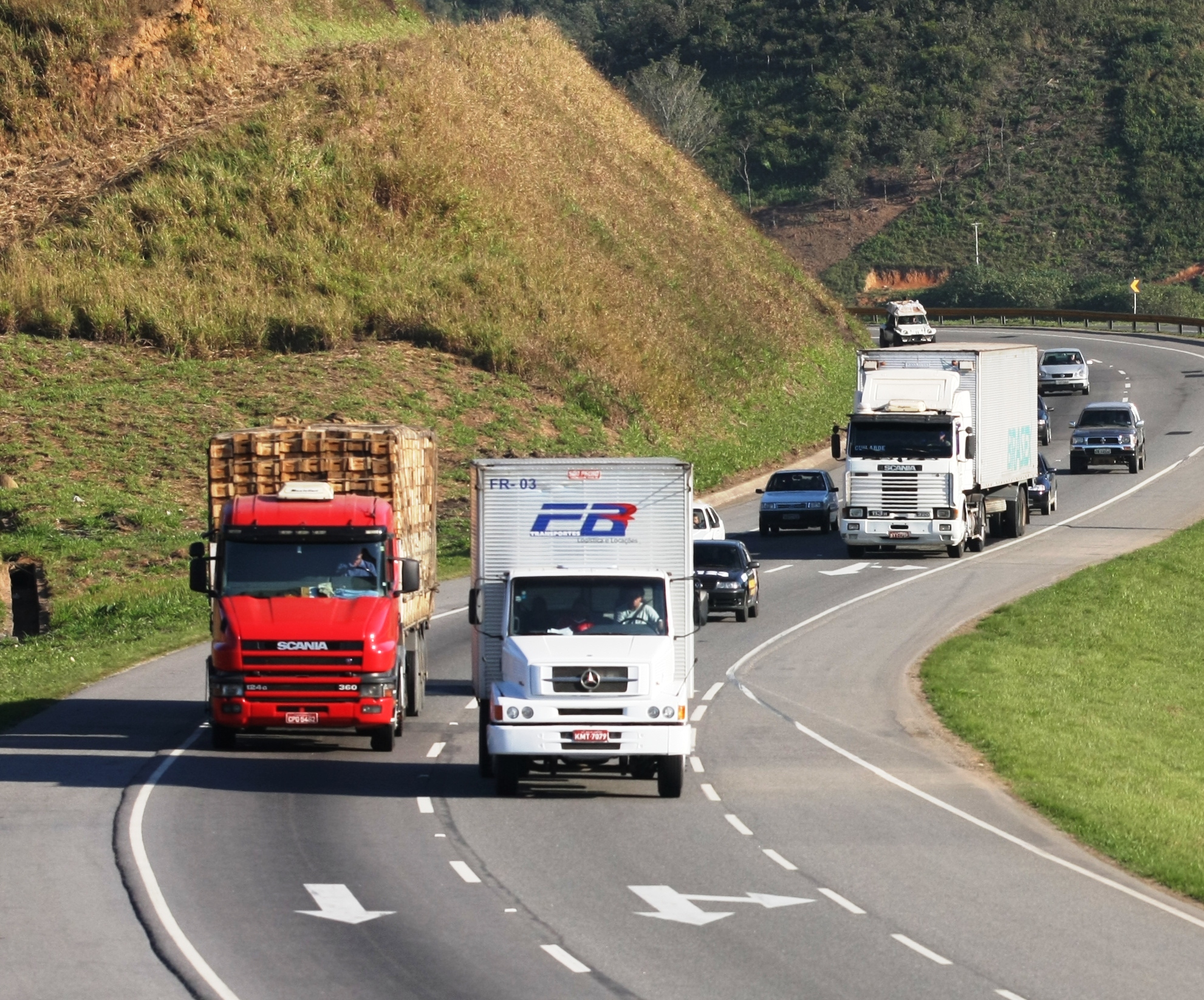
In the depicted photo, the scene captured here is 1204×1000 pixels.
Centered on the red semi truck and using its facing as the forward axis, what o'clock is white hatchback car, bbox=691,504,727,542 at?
The white hatchback car is roughly at 7 o'clock from the red semi truck.

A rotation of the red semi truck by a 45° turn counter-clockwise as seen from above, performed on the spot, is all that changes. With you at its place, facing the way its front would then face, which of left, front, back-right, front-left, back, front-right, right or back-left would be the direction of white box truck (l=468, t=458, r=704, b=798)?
front

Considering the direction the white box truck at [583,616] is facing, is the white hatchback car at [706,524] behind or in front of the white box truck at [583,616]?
behind

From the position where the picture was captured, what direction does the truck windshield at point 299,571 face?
facing the viewer

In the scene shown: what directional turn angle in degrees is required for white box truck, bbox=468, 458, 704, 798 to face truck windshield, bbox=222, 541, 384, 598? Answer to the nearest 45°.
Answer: approximately 135° to its right

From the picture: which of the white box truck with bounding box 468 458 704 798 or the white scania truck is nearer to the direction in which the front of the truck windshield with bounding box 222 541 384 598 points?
the white box truck

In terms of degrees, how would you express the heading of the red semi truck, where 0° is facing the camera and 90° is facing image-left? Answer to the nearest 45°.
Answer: approximately 0°

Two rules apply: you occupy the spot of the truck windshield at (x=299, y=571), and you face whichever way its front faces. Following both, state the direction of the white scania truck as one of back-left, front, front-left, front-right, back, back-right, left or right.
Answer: back-left

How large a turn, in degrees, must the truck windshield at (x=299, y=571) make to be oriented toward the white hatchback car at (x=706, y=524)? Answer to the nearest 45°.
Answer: approximately 135° to its left

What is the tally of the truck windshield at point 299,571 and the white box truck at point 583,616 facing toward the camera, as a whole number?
2

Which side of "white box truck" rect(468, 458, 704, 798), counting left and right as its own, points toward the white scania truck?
back

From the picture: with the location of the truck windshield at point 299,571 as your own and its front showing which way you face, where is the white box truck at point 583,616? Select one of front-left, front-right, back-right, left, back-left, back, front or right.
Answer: front-left

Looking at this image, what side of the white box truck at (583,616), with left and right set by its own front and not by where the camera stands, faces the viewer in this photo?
front
